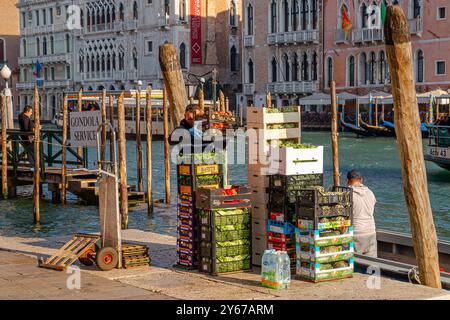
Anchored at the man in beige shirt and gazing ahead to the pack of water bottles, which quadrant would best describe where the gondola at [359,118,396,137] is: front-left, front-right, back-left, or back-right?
back-right

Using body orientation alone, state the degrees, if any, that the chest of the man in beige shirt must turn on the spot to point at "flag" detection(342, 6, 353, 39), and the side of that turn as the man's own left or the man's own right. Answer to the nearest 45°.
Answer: approximately 45° to the man's own right

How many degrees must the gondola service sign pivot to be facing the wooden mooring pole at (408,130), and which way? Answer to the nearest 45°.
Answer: approximately 45° to its left

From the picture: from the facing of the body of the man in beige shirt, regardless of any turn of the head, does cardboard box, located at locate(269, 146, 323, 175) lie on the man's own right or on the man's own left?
on the man's own left

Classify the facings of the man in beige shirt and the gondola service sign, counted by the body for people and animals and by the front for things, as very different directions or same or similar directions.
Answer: very different directions

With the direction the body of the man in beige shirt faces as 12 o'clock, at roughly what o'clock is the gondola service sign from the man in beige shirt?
The gondola service sign is roughly at 10 o'clock from the man in beige shirt.

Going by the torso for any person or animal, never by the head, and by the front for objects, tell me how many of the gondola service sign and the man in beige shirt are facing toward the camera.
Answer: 1

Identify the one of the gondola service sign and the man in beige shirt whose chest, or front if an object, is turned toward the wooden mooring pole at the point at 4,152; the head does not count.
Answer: the man in beige shirt

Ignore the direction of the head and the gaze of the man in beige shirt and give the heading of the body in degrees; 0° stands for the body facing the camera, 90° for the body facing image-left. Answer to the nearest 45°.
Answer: approximately 135°
